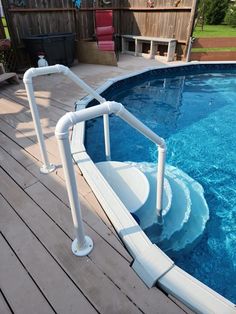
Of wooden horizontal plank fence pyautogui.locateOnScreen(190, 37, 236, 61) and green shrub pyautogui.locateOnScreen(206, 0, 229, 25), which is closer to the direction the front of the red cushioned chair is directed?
the wooden horizontal plank fence

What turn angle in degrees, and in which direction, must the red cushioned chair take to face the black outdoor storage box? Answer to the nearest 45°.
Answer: approximately 45° to its right

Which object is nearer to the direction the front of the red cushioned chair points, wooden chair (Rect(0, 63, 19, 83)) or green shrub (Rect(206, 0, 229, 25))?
the wooden chair

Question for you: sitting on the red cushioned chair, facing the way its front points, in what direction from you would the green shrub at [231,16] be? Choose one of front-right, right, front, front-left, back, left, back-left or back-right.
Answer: back-left

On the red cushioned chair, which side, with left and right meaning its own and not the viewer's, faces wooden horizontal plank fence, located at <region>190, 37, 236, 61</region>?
left

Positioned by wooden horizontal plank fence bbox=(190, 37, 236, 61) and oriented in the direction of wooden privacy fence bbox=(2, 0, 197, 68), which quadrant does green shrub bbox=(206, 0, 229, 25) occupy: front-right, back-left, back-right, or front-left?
back-right

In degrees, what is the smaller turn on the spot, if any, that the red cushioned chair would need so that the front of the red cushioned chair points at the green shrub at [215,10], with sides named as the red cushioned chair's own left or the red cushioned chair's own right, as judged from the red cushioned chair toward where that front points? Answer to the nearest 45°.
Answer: approximately 135° to the red cushioned chair's own left

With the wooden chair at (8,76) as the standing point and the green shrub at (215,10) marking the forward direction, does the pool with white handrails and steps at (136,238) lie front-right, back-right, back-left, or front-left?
back-right

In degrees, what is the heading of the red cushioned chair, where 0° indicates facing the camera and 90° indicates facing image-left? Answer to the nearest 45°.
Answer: approximately 0°

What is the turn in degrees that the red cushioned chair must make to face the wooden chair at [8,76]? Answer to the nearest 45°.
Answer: approximately 45° to its right

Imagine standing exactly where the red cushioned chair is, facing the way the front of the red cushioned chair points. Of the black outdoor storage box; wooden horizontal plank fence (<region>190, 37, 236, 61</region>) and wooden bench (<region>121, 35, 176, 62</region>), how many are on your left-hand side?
2
